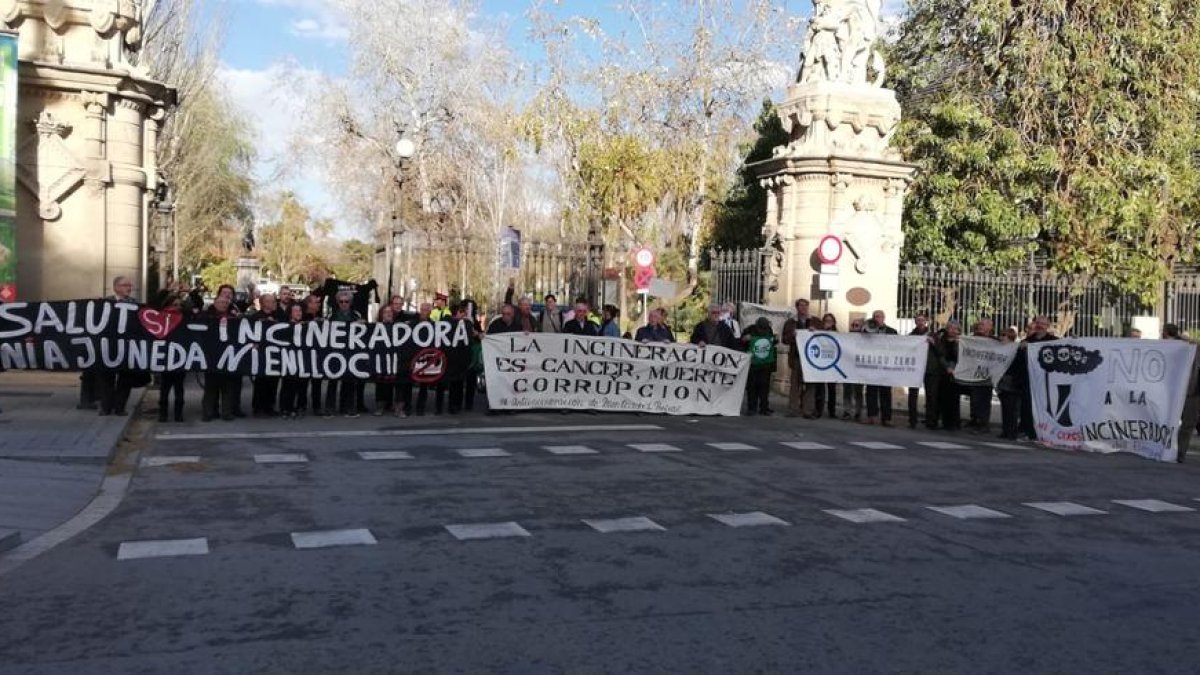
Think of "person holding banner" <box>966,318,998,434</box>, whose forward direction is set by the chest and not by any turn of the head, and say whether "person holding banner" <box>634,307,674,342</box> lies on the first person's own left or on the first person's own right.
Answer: on the first person's own right

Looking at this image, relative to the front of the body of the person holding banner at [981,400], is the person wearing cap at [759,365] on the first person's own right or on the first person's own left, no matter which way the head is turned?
on the first person's own right

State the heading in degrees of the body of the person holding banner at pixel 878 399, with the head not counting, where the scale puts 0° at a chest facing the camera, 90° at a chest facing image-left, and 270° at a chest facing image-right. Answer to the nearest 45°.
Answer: approximately 0°

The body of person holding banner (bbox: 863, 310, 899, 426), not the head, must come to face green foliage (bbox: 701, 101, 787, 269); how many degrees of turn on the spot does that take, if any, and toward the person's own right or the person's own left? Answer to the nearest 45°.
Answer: approximately 180°

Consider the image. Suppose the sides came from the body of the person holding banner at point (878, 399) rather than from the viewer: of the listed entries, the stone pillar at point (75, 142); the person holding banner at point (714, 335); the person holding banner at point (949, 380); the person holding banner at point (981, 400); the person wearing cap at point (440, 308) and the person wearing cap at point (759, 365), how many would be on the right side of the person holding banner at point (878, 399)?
4

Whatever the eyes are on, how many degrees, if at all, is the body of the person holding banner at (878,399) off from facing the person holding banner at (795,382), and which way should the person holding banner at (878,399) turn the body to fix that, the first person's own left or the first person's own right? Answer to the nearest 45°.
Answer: approximately 90° to the first person's own right

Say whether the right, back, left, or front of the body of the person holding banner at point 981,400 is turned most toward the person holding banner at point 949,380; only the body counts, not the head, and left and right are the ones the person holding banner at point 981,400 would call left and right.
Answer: right

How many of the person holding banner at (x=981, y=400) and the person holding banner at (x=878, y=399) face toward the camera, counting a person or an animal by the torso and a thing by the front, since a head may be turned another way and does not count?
2

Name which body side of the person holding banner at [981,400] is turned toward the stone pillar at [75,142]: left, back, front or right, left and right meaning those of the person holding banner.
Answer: right

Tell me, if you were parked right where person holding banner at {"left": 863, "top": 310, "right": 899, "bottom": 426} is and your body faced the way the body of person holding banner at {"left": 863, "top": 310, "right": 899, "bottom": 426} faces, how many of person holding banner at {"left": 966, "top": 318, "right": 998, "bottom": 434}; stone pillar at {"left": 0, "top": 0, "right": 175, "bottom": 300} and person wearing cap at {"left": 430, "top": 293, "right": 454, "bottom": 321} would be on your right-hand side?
2
